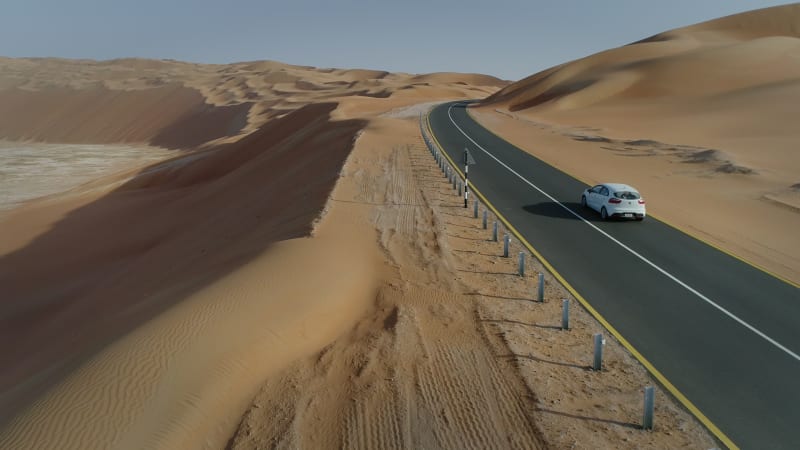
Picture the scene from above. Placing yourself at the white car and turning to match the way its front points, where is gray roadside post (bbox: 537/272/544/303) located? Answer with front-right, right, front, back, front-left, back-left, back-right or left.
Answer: back-left

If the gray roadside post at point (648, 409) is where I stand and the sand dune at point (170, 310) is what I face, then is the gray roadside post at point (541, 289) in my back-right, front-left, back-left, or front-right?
front-right

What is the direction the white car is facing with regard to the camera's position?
facing away from the viewer and to the left of the viewer

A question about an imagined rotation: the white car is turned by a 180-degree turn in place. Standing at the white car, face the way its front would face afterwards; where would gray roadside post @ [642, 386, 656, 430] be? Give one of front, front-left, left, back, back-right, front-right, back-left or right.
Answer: front-right

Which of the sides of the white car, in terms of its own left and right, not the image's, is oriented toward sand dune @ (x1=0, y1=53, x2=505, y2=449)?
left

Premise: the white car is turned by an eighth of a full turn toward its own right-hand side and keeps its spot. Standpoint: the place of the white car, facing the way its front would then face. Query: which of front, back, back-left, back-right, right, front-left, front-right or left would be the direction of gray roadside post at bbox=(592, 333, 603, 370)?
back
